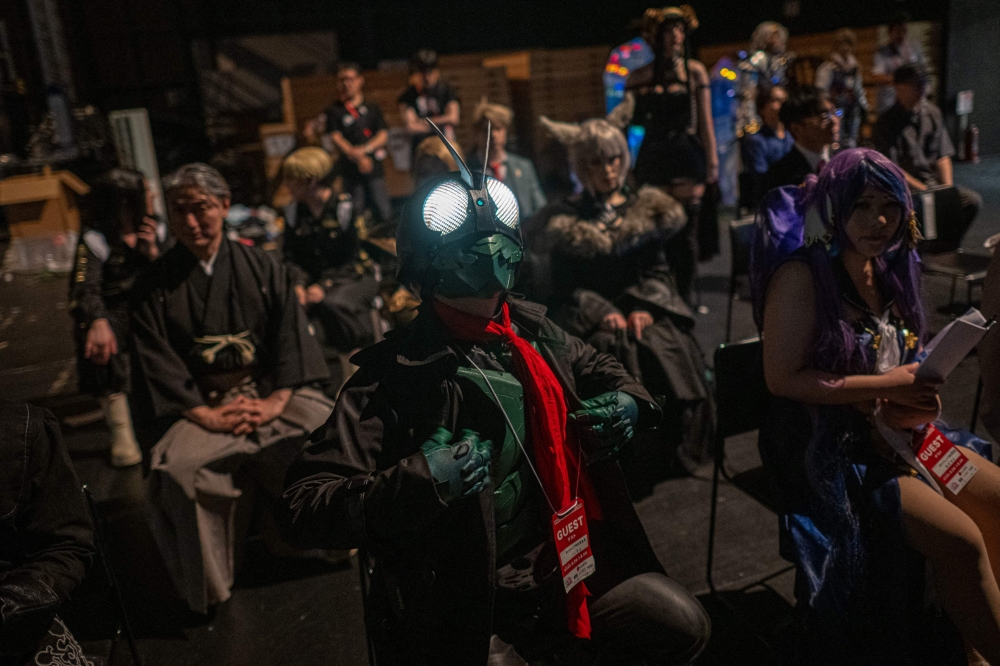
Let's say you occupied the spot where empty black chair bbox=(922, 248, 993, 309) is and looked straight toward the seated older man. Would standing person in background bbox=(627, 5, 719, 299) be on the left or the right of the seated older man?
right

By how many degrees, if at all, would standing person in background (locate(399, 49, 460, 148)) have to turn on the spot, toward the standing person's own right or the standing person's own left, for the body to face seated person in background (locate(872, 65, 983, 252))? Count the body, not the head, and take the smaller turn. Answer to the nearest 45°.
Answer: approximately 45° to the standing person's own left

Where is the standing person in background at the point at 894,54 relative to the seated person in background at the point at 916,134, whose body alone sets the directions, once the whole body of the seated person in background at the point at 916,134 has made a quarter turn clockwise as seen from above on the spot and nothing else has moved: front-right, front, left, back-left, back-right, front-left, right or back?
back-right

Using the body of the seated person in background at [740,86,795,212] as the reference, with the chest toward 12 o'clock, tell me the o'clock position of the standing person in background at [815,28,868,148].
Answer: the standing person in background at [815,28,868,148] is roughly at 8 o'clock from the seated person in background at [740,86,795,212].

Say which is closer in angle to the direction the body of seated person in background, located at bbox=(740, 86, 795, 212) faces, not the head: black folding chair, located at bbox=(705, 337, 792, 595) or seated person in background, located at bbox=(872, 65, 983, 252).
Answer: the black folding chair

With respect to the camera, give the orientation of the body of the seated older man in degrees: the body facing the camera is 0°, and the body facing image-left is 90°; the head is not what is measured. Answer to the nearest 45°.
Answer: approximately 0°

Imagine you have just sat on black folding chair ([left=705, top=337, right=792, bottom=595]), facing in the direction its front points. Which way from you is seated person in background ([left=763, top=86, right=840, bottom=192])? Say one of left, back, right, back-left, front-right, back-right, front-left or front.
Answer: back-left

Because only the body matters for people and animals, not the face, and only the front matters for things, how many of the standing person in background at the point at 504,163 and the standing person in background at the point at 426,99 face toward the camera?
2

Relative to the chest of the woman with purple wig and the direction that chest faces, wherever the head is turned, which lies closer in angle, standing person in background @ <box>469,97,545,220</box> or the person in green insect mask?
the person in green insect mask
